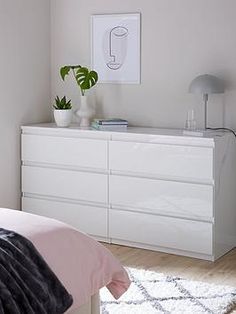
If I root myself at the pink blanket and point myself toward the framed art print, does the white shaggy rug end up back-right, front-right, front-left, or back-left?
front-right

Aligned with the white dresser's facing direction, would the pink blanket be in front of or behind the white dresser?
in front

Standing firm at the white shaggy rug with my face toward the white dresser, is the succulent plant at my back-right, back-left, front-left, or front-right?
front-left

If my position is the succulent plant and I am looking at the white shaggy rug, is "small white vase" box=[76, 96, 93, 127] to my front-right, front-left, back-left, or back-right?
front-left
